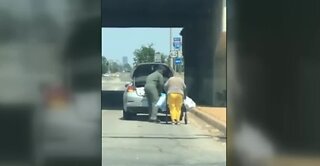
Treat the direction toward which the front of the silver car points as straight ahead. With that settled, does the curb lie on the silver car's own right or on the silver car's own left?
on the silver car's own right

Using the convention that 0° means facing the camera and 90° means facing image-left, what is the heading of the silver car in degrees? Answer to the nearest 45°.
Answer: approximately 180°

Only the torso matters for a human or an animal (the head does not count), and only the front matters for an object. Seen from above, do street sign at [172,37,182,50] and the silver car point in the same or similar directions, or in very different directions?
very different directions

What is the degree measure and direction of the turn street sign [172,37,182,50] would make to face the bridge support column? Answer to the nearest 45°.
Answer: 0° — it already faces it

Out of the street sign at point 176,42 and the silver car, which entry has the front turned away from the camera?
the silver car

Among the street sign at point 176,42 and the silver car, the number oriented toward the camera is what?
1

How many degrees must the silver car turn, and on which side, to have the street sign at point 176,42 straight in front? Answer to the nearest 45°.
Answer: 0° — it already faces it

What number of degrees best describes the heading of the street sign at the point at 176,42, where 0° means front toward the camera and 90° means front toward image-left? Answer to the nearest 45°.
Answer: approximately 0°
